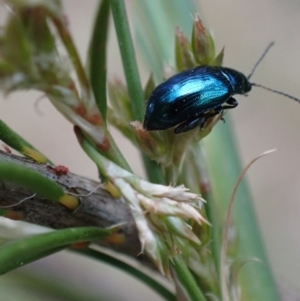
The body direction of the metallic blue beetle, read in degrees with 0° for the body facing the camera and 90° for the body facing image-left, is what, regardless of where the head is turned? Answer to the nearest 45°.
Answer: approximately 270°
